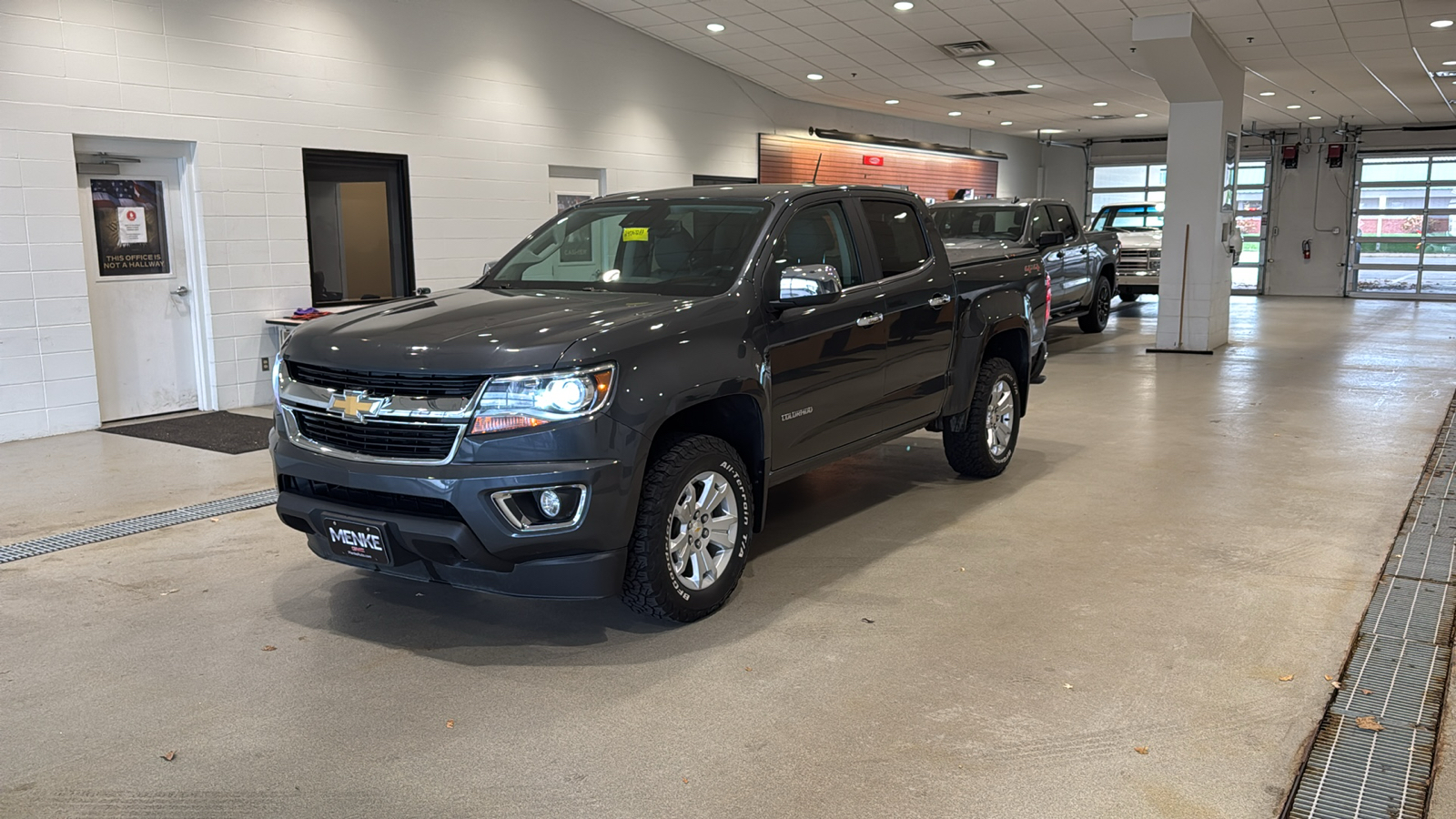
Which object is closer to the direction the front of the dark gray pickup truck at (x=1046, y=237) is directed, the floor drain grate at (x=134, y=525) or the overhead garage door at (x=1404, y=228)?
the floor drain grate

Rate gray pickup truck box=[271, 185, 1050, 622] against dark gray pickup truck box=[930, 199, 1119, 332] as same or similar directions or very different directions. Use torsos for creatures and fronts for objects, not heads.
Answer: same or similar directions

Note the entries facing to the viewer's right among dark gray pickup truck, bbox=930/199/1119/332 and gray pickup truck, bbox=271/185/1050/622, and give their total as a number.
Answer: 0

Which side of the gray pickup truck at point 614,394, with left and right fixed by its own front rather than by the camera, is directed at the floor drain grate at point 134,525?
right

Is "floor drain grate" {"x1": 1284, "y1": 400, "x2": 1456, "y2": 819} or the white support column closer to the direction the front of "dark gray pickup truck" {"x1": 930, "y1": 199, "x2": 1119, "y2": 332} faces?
the floor drain grate

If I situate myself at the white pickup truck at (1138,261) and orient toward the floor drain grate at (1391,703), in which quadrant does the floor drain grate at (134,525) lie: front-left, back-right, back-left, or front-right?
front-right

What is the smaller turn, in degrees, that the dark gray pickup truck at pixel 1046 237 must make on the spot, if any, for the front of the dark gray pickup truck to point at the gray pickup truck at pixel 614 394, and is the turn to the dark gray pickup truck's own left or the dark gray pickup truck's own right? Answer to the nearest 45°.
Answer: approximately 45° to the dark gray pickup truck's own left

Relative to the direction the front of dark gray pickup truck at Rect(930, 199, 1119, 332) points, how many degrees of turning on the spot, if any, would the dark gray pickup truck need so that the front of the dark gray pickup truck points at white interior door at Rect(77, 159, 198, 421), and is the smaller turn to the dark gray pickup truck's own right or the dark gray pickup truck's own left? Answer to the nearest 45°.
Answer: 0° — it already faces it

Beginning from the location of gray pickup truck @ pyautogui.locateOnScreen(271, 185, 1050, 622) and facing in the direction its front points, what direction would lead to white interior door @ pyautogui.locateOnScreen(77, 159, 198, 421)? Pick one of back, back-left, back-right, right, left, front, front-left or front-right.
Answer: right

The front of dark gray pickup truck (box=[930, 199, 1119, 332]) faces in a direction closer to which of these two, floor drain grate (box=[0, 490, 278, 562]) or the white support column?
the floor drain grate

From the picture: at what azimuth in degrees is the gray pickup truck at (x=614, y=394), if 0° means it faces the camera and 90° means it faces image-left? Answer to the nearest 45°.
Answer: approximately 45°

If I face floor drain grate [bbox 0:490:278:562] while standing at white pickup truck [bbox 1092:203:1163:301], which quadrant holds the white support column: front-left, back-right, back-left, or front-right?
front-left

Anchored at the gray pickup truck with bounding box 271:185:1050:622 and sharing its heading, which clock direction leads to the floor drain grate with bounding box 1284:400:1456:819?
The floor drain grate is roughly at 8 o'clock from the gray pickup truck.

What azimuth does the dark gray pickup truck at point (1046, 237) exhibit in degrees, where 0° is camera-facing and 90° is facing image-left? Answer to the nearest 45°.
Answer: approximately 45°

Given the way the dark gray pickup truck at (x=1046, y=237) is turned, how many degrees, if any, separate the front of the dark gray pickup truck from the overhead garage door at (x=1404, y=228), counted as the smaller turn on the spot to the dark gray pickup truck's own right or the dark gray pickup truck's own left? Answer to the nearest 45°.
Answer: approximately 180°
